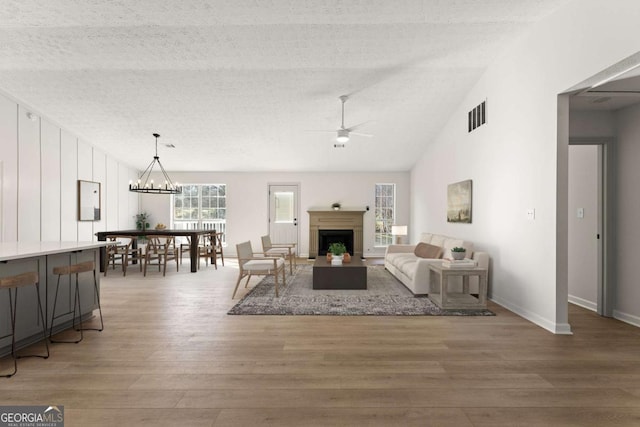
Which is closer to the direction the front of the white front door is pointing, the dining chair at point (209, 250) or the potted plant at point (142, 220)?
the dining chair

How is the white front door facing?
toward the camera

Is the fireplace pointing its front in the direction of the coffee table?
yes

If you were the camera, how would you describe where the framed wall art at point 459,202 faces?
facing the viewer and to the left of the viewer

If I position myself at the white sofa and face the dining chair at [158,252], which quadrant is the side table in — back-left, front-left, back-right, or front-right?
back-left

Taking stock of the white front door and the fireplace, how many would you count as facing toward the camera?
2

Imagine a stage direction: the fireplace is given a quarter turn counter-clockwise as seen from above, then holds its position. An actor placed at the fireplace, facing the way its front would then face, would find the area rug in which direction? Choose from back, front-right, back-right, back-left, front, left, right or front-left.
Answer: right

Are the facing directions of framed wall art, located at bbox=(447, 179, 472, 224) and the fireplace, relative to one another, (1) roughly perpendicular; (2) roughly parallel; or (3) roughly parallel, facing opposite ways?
roughly perpendicular

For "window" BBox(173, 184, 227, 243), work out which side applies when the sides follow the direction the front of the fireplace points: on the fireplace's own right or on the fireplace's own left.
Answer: on the fireplace's own right

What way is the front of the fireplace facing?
toward the camera

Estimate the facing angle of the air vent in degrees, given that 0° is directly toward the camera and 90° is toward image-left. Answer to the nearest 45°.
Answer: approximately 45°

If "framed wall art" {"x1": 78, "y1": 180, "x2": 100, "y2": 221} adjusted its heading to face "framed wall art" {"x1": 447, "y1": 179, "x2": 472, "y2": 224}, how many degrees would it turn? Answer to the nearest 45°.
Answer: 0° — it already faces it

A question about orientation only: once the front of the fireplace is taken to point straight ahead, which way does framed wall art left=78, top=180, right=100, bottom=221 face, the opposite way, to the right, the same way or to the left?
to the left

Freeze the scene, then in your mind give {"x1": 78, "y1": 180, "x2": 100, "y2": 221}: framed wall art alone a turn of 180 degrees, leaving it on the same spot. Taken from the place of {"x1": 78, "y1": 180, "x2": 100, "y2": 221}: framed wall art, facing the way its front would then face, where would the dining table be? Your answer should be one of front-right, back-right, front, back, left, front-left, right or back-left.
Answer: back

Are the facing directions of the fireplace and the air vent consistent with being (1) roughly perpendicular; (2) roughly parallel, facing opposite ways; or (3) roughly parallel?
roughly perpendicular

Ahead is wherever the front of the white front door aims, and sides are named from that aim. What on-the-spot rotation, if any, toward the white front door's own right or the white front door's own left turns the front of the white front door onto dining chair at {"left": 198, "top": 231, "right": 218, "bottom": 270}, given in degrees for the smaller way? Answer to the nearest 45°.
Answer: approximately 45° to the white front door's own right

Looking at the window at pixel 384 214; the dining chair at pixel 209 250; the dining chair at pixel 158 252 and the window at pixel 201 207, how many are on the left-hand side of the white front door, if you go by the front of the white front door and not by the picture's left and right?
1

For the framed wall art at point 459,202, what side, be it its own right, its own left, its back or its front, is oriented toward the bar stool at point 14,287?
front
